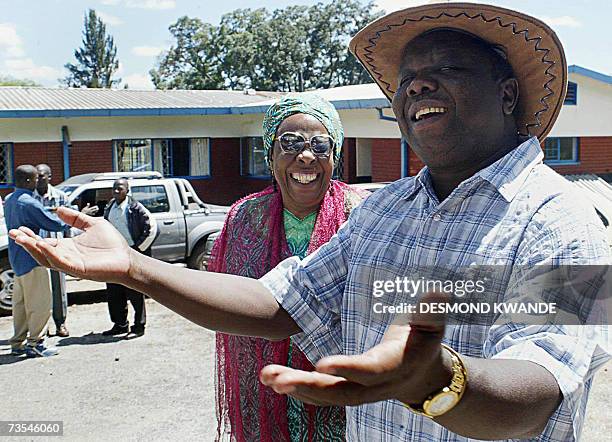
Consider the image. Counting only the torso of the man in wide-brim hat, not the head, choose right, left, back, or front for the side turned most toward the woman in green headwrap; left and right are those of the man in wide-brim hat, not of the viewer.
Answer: right

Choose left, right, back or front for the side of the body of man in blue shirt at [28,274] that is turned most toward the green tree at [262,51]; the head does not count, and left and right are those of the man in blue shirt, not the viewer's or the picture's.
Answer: left

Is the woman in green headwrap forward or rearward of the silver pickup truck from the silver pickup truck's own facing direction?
forward

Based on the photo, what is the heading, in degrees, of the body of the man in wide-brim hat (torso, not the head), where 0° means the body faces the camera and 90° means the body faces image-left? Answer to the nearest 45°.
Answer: approximately 45°

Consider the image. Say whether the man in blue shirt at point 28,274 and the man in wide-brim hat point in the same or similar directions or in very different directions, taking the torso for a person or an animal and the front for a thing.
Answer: very different directions

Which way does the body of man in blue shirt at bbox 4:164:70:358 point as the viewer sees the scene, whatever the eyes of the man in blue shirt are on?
to the viewer's right

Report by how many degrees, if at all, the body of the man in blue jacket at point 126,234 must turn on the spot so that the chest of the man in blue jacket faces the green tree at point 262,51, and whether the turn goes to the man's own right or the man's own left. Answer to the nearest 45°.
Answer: approximately 135° to the man's own right

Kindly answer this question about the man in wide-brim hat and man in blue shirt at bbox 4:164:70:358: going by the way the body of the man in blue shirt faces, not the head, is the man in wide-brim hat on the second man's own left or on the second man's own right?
on the second man's own right

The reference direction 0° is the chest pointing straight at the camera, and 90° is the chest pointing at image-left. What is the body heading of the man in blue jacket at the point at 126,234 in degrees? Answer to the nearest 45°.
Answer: approximately 45°
